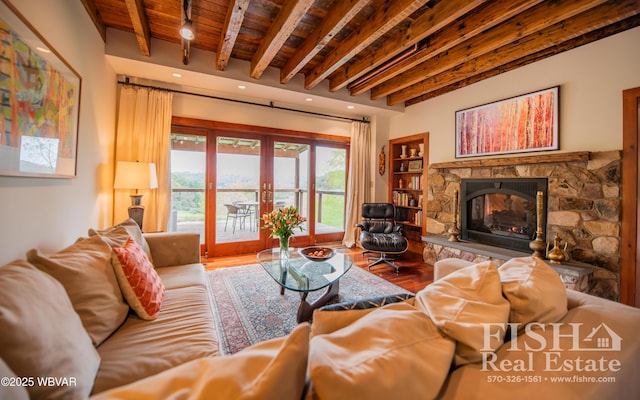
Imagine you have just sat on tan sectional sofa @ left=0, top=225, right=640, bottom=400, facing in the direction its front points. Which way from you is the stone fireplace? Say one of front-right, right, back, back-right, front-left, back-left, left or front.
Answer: front-right

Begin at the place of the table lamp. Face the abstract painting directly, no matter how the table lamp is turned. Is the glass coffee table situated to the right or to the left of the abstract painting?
left

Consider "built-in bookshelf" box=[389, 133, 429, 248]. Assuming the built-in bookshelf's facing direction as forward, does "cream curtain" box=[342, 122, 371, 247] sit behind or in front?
in front

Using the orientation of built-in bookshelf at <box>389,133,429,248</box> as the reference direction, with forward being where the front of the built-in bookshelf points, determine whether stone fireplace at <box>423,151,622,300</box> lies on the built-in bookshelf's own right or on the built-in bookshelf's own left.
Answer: on the built-in bookshelf's own left

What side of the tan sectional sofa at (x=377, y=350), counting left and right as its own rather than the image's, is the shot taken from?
back

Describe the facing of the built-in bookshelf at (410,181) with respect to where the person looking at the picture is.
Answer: facing the viewer and to the left of the viewer

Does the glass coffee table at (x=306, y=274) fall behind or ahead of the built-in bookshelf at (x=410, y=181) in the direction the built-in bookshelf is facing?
ahead

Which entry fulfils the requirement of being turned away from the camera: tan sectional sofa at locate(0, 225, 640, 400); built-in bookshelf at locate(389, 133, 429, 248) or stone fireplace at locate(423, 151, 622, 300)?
the tan sectional sofa

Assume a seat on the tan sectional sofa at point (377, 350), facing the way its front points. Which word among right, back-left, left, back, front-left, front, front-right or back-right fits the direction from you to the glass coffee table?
front
